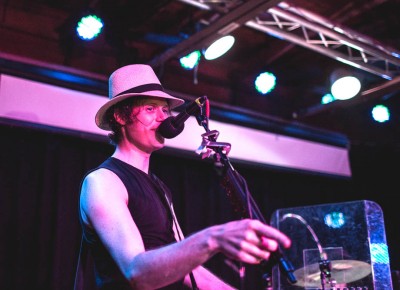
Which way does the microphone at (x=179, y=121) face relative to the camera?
to the viewer's left

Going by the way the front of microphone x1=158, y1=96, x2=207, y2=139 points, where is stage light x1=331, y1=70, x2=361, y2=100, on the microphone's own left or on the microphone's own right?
on the microphone's own right

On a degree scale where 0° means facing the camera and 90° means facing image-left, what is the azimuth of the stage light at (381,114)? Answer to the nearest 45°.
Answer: approximately 0°

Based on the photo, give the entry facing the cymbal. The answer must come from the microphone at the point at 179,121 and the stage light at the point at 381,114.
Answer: the stage light

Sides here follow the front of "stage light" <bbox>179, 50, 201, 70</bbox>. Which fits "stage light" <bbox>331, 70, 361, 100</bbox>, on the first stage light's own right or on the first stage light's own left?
on the first stage light's own left

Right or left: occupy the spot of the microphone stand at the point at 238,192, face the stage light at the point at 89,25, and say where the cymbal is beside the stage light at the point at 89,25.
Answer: right

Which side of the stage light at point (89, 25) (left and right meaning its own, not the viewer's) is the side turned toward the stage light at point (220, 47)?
left

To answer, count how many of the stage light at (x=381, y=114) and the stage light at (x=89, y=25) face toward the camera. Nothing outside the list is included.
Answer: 2

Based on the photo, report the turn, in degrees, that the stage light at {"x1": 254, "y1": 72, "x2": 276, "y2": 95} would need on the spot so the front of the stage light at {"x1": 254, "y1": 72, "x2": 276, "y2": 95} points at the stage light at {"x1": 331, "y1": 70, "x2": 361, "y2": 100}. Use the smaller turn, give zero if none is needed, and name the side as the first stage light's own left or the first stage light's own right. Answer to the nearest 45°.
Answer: approximately 90° to the first stage light's own left

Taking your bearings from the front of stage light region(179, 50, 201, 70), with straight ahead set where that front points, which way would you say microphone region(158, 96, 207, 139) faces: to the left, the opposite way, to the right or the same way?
to the right

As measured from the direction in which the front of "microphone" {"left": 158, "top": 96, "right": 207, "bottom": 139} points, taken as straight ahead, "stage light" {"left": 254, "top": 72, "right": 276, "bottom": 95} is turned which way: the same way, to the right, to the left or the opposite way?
to the left
